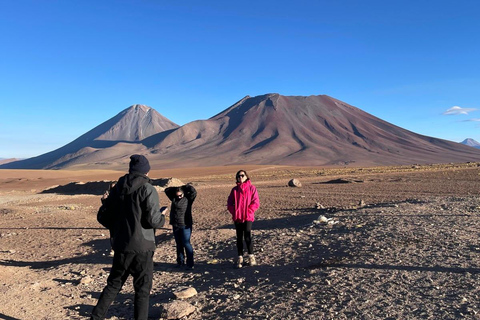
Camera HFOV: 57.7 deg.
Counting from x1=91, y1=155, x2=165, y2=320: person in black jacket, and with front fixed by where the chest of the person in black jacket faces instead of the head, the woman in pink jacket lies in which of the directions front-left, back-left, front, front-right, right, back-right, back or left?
front

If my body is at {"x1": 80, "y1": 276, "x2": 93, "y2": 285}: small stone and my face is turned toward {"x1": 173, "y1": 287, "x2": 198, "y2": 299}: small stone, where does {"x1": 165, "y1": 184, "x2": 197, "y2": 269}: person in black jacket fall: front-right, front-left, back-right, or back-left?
front-left

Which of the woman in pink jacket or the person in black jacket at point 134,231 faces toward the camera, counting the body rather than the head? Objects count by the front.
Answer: the woman in pink jacket

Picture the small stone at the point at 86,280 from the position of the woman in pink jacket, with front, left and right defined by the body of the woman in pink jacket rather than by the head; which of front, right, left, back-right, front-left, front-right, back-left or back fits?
right

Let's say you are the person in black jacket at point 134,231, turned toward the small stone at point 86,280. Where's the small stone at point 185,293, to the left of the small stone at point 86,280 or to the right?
right

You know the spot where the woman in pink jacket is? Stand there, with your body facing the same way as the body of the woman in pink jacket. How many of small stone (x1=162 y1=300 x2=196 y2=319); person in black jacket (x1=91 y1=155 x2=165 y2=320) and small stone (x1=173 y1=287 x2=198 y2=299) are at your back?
0

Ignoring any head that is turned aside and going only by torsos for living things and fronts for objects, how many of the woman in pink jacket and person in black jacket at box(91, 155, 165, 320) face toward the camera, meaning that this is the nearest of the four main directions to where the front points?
1

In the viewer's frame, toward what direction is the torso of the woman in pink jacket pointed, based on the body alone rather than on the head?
toward the camera

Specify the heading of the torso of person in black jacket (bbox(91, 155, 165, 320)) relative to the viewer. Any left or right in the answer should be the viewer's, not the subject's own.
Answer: facing away from the viewer and to the right of the viewer

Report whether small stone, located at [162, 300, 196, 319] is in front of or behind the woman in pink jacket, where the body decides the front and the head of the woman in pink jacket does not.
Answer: in front

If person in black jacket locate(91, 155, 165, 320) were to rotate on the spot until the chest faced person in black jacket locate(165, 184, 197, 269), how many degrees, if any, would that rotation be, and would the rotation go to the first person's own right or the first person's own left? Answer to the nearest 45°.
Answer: approximately 45° to the first person's own left

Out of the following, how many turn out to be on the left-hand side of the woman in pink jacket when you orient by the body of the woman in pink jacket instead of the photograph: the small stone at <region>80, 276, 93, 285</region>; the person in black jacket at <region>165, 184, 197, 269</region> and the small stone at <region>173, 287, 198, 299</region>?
0
